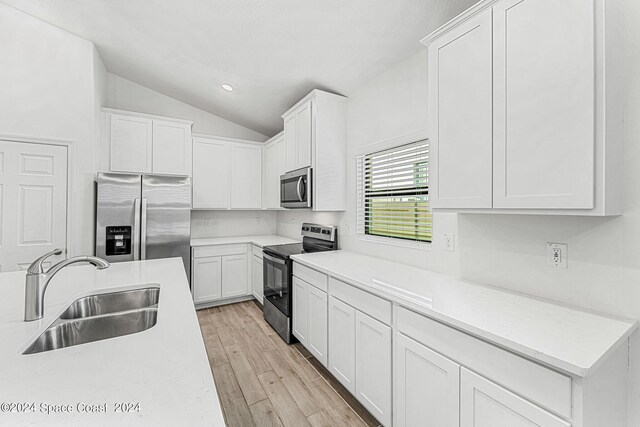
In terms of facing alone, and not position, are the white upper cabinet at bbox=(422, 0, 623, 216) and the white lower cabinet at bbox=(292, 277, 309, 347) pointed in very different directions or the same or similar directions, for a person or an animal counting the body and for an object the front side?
same or similar directions

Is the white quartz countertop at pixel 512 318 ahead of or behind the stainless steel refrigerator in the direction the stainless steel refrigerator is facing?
ahead

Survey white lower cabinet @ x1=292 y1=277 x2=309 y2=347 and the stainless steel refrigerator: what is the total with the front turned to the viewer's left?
1

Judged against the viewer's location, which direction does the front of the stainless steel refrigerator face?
facing the viewer

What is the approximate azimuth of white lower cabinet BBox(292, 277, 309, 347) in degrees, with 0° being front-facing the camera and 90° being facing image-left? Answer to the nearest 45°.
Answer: approximately 90°

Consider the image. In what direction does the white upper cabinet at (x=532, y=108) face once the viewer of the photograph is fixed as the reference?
facing the viewer and to the left of the viewer

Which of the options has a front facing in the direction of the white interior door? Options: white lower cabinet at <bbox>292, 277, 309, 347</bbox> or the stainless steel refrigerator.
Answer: the white lower cabinet

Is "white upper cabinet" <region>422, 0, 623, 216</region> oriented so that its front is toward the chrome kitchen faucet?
yes

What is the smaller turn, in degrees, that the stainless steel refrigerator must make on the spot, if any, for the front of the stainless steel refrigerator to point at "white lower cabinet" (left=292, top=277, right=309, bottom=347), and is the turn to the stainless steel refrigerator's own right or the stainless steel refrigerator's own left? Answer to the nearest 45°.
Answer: approximately 45° to the stainless steel refrigerator's own left

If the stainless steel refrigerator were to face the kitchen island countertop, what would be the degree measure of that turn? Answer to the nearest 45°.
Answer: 0° — it already faces it

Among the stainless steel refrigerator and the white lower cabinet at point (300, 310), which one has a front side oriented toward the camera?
the stainless steel refrigerator

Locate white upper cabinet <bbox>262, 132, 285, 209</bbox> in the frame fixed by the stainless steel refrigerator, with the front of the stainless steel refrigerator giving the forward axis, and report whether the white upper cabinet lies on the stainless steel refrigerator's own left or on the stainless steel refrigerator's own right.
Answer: on the stainless steel refrigerator's own left

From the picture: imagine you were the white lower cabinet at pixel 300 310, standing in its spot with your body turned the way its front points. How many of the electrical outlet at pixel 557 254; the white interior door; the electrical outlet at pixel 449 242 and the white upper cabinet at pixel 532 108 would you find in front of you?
1

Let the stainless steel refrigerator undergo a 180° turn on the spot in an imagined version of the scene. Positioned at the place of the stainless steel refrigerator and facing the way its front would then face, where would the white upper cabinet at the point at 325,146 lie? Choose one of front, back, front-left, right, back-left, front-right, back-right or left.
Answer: back-right
